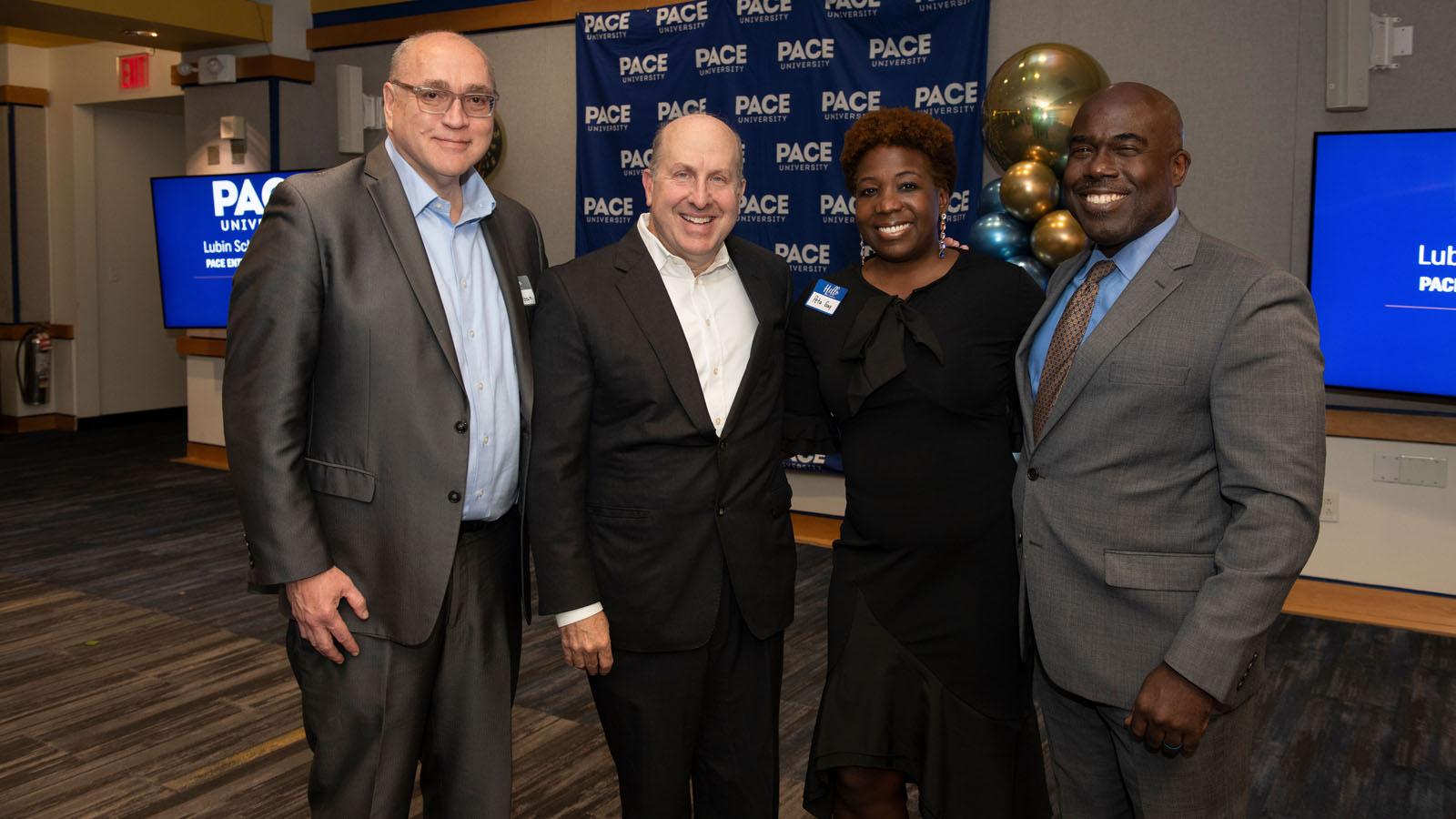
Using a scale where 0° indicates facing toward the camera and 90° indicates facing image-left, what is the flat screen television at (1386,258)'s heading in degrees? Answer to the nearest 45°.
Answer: approximately 0°

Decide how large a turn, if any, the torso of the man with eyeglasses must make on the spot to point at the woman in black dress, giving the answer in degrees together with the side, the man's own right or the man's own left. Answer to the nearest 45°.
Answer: approximately 45° to the man's own left

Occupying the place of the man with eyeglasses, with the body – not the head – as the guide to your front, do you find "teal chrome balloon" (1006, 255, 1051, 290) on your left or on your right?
on your left

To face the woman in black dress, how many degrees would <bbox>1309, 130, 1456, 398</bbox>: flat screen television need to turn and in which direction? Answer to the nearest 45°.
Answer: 0° — it already faces them

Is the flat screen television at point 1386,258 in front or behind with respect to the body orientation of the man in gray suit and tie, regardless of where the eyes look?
behind

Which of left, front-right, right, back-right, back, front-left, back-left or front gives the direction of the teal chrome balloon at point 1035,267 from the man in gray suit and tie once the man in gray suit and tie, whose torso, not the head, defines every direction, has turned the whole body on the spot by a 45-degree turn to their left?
back

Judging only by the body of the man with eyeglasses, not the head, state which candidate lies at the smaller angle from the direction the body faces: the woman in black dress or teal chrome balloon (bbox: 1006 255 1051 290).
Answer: the woman in black dress

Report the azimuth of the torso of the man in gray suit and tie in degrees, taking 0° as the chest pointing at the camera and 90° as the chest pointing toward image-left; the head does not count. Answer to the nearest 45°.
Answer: approximately 45°
